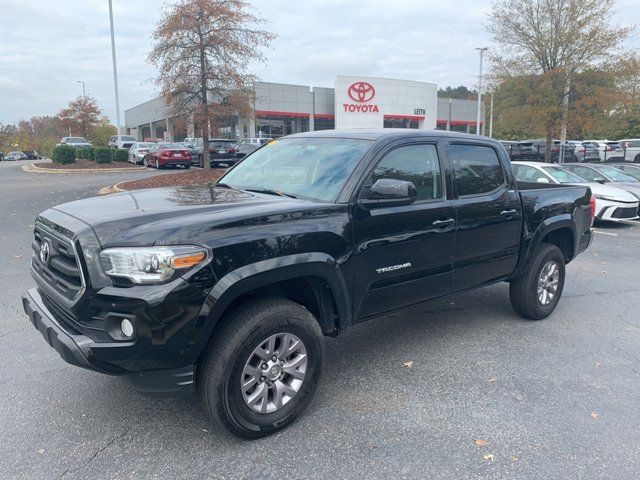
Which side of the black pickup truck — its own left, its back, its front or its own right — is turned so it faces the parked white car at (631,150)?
back

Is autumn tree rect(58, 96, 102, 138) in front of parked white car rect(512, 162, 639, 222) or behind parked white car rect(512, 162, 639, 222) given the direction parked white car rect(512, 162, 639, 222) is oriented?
behind

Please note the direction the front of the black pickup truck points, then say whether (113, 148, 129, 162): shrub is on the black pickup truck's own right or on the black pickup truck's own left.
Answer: on the black pickup truck's own right

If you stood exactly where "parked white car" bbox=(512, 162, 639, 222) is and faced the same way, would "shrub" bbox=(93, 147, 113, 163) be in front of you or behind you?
behind

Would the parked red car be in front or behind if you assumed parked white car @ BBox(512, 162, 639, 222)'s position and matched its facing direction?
behind

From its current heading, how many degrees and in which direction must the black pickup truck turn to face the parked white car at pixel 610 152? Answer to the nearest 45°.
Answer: approximately 180°

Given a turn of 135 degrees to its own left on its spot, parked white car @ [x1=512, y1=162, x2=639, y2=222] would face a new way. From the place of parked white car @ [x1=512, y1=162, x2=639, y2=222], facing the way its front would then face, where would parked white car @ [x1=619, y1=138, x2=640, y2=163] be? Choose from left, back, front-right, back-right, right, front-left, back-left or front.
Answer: front

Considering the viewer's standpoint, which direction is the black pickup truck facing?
facing the viewer and to the left of the viewer

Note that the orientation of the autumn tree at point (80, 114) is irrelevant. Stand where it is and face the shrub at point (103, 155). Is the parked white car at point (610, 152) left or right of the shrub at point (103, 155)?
left

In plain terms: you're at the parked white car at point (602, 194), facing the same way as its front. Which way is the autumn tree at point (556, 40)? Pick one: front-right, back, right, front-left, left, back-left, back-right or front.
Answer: back-left

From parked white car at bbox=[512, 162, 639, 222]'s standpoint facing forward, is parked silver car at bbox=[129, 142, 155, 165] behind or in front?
behind

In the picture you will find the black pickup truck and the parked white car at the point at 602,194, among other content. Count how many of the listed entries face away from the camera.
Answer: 0
